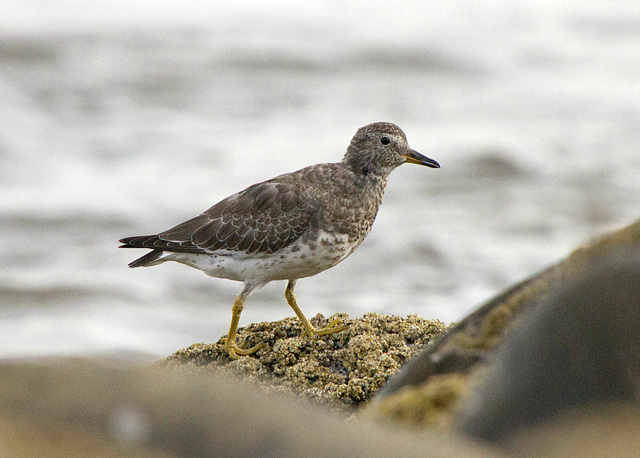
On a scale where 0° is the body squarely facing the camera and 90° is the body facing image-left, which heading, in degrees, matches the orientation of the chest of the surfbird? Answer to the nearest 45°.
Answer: approximately 270°
